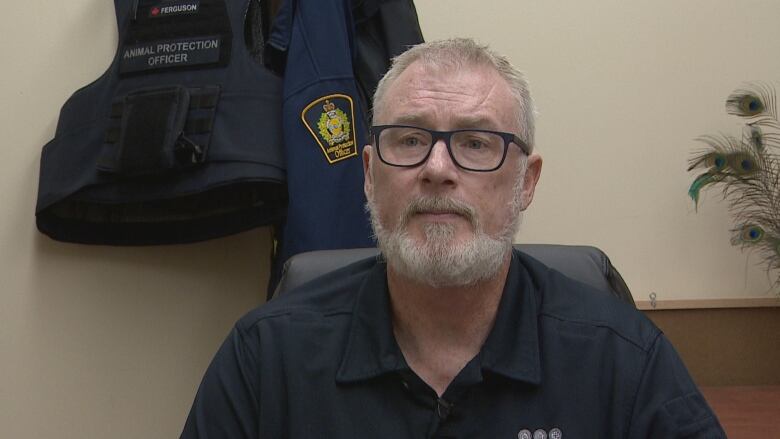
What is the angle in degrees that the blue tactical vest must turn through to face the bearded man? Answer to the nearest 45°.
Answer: approximately 45° to its left

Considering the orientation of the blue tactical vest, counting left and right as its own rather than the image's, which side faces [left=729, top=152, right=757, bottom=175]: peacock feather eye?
left
